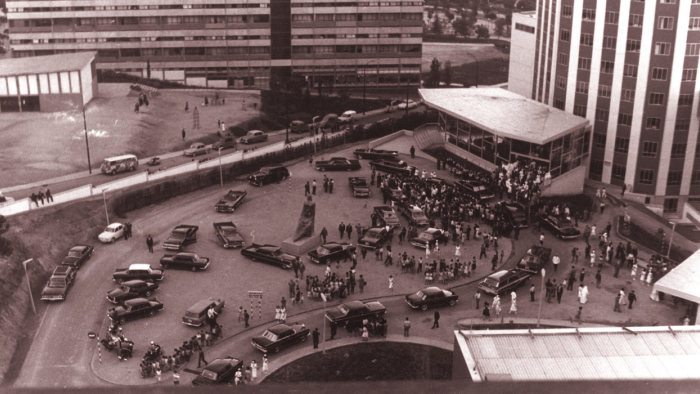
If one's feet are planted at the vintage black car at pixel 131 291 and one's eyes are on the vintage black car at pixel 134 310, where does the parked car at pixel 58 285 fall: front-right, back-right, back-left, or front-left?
back-right

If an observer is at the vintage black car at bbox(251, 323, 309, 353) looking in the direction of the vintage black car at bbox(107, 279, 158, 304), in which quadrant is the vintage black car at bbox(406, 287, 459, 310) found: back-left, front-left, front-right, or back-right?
back-right

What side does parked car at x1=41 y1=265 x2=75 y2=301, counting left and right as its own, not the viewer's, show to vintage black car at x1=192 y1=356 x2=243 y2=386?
left

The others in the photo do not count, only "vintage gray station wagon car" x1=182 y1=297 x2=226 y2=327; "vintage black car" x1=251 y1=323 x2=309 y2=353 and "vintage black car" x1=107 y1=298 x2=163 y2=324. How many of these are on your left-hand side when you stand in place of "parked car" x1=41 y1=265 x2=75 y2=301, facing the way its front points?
3

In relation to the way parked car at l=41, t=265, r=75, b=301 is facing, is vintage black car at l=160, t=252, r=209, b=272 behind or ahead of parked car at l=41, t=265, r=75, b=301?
behind

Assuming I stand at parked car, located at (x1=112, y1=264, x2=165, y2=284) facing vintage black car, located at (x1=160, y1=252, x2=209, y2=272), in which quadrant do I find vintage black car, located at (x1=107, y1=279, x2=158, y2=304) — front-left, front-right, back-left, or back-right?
back-right

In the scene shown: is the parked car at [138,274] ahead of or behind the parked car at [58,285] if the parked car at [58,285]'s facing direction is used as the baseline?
behind

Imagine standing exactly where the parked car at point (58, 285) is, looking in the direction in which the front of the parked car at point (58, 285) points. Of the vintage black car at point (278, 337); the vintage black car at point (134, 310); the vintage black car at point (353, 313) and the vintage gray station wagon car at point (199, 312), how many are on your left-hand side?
4

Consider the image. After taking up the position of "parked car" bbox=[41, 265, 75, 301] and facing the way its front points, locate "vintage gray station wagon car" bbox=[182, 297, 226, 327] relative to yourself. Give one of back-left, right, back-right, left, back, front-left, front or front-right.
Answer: left

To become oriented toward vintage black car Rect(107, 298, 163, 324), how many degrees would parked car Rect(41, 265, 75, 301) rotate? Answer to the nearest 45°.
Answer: approximately 90° to its left
